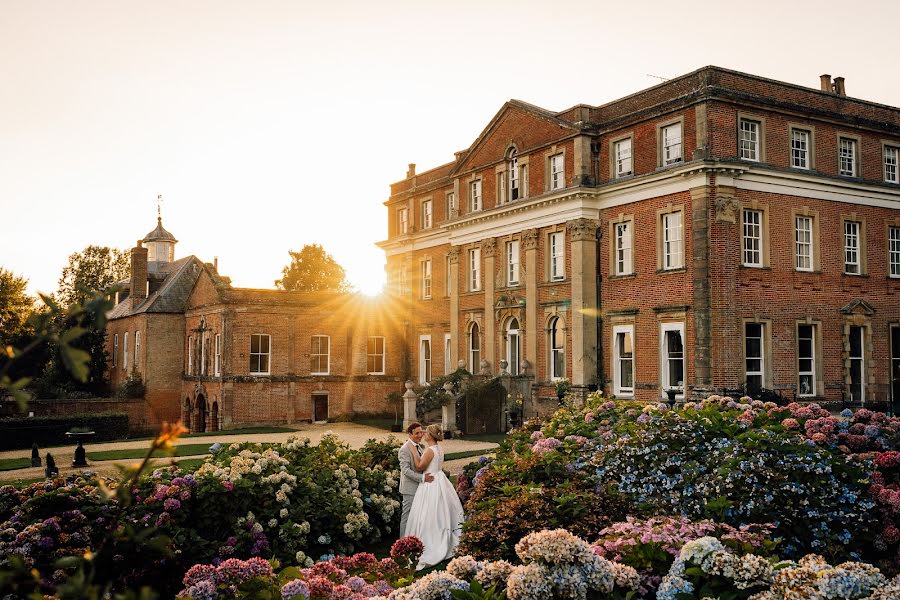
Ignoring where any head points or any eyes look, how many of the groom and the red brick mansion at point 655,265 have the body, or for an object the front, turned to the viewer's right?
1

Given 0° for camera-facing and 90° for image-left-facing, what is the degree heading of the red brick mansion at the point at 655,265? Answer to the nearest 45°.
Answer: approximately 45°

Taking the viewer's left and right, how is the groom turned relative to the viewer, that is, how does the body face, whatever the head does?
facing to the right of the viewer

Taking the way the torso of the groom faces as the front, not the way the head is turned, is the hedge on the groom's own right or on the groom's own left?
on the groom's own left

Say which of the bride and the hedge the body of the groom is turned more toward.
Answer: the bride

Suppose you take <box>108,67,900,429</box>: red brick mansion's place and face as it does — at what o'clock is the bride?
The bride is roughly at 11 o'clock from the red brick mansion.

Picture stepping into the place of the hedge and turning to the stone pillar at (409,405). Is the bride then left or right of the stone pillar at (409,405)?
right

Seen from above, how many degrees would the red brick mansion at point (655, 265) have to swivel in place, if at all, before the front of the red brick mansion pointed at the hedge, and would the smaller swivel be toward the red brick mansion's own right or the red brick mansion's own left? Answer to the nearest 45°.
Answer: approximately 45° to the red brick mansion's own right

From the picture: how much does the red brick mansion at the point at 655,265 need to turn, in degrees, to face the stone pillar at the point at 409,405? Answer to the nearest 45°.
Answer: approximately 45° to its right
